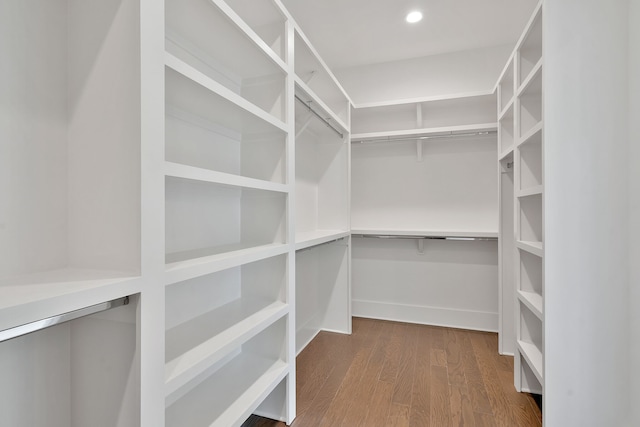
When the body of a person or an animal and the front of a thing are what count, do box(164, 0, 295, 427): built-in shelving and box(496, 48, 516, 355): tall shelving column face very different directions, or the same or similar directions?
very different directions

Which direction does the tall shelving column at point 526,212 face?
to the viewer's left

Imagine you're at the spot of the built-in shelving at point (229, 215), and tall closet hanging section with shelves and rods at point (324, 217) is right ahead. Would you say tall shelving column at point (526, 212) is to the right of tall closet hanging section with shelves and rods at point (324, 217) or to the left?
right

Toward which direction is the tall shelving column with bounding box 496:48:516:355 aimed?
to the viewer's left

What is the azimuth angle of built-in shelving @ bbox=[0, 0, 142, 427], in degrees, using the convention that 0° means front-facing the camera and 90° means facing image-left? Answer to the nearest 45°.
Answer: approximately 315°

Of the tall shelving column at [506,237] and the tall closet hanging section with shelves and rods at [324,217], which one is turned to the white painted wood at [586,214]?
the tall closet hanging section with shelves and rods at [324,217]

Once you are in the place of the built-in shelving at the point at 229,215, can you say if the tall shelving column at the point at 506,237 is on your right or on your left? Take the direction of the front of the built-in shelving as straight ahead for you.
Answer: on your left

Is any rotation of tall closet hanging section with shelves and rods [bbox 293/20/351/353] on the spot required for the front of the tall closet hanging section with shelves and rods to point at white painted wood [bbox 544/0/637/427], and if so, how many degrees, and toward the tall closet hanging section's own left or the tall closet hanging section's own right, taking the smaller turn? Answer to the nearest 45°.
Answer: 0° — it already faces it

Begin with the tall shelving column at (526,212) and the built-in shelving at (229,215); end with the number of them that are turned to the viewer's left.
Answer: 1

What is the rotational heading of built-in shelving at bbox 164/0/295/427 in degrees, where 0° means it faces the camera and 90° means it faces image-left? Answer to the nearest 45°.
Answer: approximately 315°

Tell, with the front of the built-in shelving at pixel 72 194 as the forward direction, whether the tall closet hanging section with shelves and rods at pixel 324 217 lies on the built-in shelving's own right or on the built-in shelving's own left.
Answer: on the built-in shelving's own left

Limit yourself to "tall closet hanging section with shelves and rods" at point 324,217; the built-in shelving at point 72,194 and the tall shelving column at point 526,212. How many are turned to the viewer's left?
1
